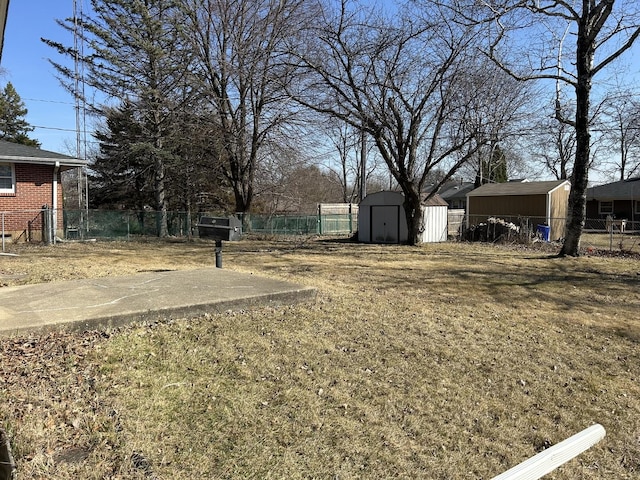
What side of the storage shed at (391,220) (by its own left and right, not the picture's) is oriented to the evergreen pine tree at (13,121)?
right

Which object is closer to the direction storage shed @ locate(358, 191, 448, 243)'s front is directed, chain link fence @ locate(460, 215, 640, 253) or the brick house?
the brick house

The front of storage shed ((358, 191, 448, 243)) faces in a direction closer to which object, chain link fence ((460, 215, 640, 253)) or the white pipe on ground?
the white pipe on ground

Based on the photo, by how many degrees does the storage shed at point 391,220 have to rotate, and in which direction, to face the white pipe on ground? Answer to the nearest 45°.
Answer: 0° — it already faces it

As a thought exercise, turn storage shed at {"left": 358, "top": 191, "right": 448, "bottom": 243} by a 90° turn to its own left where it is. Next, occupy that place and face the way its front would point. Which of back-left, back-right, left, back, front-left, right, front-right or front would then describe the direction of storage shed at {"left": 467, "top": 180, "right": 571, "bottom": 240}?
front-left

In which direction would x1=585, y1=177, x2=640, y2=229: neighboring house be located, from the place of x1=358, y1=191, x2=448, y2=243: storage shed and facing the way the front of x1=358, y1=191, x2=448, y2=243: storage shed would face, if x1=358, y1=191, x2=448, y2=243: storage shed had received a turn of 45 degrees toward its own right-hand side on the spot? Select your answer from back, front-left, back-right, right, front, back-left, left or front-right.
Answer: back

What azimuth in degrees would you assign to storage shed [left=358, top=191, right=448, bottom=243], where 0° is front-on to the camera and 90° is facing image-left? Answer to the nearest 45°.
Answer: approximately 0°

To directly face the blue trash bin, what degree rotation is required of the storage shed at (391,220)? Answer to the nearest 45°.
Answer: approximately 90° to its left

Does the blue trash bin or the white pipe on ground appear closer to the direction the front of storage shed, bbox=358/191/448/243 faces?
the white pipe on ground

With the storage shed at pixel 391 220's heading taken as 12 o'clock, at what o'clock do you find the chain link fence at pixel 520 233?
The chain link fence is roughly at 9 o'clock from the storage shed.
